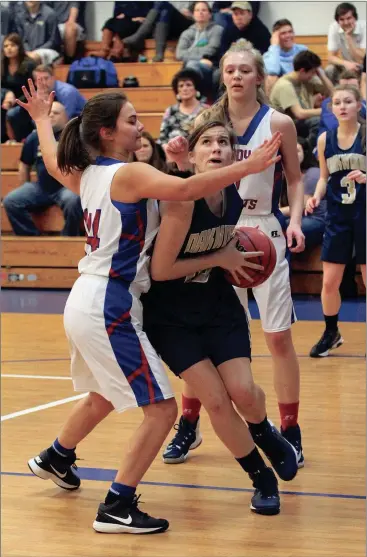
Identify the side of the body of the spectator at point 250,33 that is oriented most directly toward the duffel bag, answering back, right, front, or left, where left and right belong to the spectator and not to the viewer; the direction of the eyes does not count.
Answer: right

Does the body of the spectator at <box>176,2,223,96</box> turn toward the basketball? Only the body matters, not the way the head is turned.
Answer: yes

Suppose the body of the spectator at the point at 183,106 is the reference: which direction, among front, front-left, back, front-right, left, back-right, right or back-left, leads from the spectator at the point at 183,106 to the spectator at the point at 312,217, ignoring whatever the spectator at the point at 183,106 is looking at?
front-left

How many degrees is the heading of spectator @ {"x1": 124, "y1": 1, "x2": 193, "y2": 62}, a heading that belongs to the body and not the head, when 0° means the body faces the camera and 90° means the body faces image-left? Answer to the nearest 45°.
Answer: approximately 45°

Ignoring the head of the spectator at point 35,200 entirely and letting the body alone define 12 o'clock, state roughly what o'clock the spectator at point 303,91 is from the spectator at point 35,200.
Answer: the spectator at point 303,91 is roughly at 9 o'clock from the spectator at point 35,200.

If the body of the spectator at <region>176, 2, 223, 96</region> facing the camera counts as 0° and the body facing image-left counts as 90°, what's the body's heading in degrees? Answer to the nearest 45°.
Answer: approximately 0°

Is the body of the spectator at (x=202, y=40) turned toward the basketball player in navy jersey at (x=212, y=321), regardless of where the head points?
yes

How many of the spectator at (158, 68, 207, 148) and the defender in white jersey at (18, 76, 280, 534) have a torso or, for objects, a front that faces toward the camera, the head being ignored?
1

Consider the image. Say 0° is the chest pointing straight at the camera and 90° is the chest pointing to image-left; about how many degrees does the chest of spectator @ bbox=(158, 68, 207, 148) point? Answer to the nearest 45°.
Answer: approximately 0°

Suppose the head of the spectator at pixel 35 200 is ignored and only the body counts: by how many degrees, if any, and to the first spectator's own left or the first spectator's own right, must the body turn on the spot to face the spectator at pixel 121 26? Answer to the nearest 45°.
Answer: approximately 180°

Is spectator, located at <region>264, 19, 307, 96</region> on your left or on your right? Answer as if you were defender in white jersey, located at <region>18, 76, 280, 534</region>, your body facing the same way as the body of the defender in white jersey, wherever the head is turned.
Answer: on your left

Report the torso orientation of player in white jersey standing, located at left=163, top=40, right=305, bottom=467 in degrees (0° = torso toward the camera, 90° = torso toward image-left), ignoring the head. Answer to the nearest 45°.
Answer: approximately 45°

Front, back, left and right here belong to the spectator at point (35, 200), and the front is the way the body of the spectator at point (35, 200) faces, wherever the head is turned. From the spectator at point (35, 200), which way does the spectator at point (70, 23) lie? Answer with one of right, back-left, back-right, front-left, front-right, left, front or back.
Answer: back
